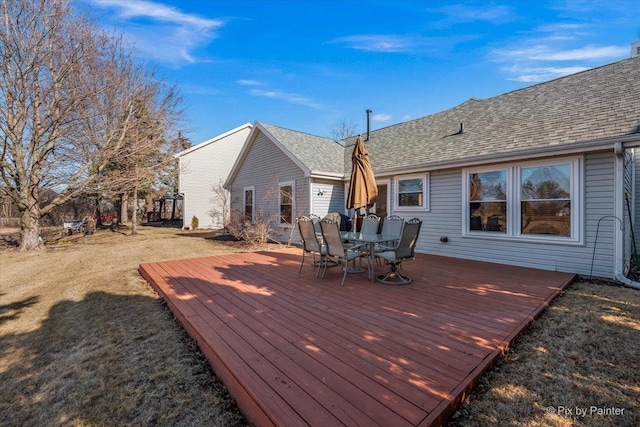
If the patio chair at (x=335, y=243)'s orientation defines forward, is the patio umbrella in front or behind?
in front

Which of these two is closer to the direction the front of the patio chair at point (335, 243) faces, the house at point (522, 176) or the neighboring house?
the house

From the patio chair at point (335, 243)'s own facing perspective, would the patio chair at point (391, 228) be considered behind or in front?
in front

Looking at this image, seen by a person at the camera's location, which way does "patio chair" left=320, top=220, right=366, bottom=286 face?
facing away from the viewer and to the right of the viewer

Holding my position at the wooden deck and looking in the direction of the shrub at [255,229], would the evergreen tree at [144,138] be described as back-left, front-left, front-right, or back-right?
front-left

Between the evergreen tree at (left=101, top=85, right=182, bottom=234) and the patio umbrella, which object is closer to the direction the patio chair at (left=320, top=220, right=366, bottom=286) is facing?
the patio umbrella

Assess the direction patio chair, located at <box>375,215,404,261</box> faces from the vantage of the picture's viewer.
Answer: facing the viewer and to the left of the viewer

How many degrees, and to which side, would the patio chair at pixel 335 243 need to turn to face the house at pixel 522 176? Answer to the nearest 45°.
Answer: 0° — it already faces it

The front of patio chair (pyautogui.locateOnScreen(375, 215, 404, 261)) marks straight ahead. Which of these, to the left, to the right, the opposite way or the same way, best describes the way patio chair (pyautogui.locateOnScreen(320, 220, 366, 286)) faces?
the opposite way

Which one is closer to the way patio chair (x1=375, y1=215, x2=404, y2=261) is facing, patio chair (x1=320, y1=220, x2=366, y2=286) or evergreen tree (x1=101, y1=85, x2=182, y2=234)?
the patio chair

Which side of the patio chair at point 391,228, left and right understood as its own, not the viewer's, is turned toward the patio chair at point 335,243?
front

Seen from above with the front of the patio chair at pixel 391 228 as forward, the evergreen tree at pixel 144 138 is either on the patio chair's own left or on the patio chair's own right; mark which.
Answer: on the patio chair's own right
